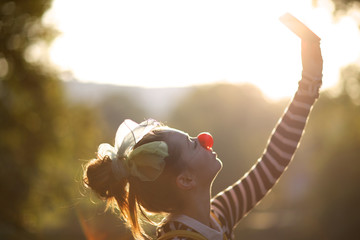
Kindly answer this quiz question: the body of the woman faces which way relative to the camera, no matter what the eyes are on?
to the viewer's right

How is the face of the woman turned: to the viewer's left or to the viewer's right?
to the viewer's right
